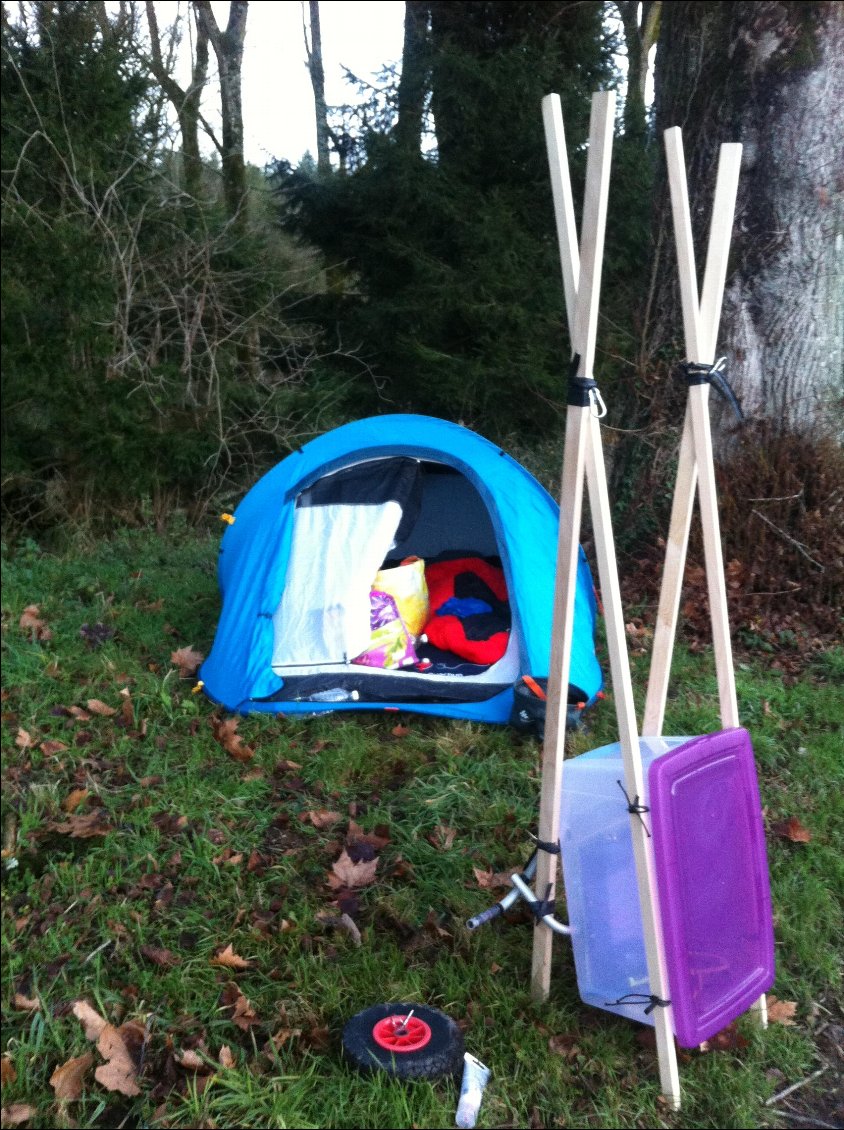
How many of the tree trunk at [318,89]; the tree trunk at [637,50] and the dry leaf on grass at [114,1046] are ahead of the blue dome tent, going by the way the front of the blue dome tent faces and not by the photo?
1

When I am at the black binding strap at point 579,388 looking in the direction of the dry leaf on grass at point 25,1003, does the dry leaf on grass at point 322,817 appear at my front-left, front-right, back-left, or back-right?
front-right

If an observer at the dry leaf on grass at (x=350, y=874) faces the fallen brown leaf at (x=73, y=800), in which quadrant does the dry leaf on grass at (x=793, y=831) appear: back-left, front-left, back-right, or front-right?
back-right

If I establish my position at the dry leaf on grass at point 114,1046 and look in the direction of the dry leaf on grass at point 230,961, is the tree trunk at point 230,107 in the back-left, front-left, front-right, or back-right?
front-left

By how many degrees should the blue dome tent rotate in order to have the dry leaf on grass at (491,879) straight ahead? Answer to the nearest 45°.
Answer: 0° — it already faces it

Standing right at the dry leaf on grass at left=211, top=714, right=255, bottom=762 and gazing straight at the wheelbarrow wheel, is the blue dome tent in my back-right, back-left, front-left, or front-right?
back-left

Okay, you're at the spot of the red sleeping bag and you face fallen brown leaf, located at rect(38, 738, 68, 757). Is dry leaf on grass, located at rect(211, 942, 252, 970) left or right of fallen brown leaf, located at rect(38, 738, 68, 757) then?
left

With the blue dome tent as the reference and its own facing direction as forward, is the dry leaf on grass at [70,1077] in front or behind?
in front

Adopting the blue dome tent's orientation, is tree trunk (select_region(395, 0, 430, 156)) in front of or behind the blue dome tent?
behind

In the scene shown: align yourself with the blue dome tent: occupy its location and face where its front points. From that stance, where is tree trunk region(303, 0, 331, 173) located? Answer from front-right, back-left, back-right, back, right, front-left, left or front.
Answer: back

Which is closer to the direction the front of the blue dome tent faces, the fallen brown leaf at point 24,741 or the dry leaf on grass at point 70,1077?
the dry leaf on grass

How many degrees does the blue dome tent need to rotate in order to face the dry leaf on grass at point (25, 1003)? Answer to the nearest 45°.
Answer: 0° — it already faces it

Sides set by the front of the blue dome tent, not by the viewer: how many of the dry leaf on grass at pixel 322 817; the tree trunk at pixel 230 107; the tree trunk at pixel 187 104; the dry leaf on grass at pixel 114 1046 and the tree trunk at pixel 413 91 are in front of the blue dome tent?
2

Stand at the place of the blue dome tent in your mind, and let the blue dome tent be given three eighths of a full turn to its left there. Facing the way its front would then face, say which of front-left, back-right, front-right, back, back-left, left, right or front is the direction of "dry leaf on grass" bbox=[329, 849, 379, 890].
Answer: back-right

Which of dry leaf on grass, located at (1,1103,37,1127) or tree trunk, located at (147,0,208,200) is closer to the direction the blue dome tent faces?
the dry leaf on grass

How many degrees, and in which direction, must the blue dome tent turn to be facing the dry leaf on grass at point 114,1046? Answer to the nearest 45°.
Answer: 0° — it already faces it

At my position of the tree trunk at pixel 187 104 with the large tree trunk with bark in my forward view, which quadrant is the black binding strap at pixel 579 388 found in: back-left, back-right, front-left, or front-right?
front-right

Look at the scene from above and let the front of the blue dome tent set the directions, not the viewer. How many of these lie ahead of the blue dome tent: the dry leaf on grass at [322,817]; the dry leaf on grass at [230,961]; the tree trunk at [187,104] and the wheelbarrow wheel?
3

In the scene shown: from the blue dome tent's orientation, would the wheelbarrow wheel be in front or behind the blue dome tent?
in front

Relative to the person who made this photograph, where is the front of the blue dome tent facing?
facing the viewer

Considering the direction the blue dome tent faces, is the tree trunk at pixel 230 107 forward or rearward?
rearward
